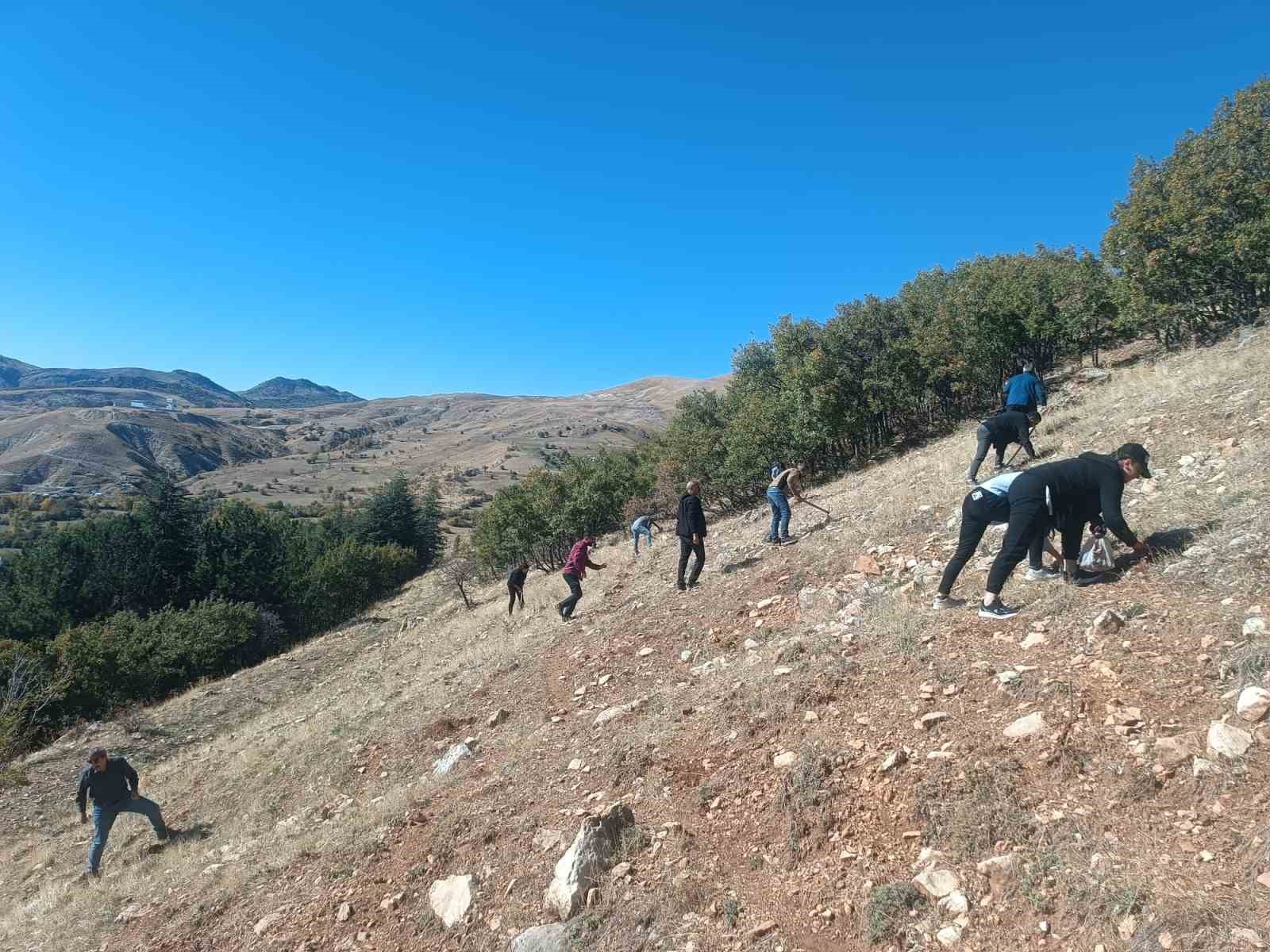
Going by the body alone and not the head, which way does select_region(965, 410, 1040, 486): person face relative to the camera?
to the viewer's right

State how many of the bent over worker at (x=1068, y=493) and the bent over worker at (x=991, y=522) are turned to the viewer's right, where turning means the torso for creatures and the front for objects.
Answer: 2

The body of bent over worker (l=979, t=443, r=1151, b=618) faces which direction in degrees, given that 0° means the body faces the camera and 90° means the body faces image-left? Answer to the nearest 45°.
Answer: approximately 270°

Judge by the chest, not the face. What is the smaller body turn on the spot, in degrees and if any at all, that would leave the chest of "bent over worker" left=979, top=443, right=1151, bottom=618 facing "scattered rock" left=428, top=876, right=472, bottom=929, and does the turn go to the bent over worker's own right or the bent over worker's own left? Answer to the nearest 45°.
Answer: approximately 135° to the bent over worker's own right

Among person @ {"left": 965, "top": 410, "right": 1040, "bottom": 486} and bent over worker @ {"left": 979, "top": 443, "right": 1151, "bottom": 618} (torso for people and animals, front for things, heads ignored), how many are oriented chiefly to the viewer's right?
2

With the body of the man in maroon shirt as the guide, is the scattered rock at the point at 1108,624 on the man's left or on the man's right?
on the man's right

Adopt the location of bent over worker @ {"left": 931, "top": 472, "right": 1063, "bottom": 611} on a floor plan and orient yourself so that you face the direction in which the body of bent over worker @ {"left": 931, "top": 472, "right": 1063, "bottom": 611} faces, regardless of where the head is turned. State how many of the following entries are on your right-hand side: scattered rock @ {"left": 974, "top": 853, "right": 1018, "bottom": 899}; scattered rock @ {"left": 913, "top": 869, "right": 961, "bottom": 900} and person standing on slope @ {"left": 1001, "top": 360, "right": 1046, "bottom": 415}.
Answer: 2

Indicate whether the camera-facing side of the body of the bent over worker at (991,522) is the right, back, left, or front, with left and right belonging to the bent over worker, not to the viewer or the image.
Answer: right

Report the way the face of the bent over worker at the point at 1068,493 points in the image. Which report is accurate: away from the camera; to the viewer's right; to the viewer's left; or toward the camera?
to the viewer's right

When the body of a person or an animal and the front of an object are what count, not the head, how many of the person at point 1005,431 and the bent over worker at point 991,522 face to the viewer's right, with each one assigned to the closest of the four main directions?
2

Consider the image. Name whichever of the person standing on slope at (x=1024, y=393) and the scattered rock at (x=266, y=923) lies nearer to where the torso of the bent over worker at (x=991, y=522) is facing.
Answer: the person standing on slope

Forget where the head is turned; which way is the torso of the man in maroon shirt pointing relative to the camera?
to the viewer's right

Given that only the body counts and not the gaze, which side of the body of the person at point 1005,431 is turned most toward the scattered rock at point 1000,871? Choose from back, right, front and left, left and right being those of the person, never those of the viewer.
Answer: right
